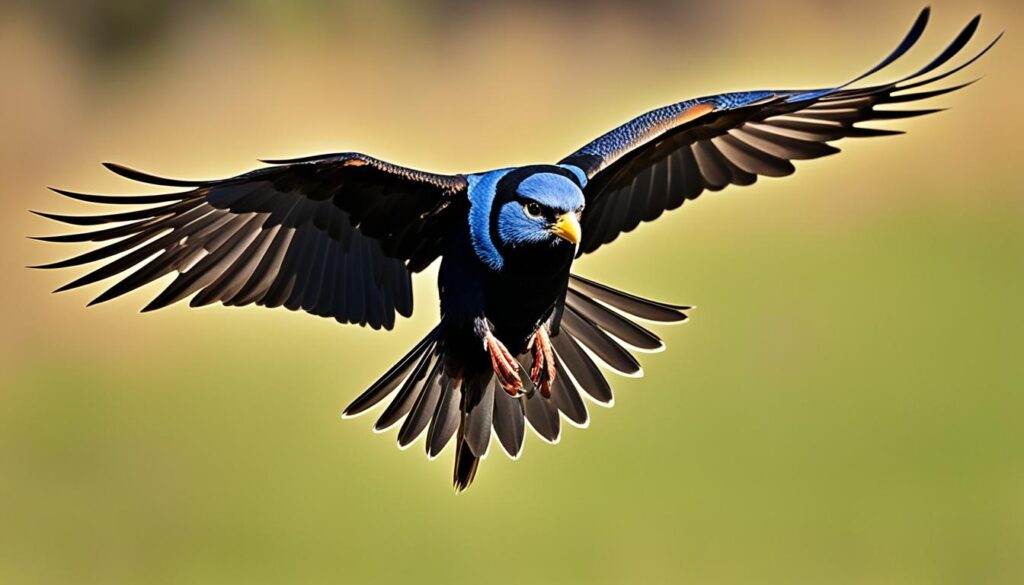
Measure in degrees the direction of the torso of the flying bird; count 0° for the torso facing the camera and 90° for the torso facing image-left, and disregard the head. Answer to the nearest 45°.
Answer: approximately 315°
